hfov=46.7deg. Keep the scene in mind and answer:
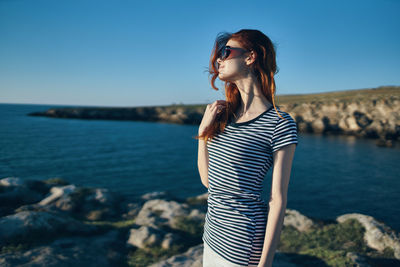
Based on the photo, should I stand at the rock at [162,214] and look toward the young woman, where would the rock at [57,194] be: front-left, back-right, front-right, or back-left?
back-right

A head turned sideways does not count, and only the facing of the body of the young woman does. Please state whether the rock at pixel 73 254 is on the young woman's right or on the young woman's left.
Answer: on the young woman's right

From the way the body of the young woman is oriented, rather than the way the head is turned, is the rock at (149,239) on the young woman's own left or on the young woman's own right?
on the young woman's own right

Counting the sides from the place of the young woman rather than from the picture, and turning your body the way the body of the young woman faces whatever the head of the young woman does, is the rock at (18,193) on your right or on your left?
on your right

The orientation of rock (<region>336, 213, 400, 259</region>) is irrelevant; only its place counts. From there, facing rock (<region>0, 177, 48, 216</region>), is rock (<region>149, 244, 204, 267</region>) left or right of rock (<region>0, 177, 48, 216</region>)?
left

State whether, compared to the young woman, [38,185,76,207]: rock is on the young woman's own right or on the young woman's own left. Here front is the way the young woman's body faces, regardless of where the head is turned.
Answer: on the young woman's own right

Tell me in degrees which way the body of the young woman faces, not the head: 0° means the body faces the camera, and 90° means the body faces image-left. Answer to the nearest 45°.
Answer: approximately 45°
